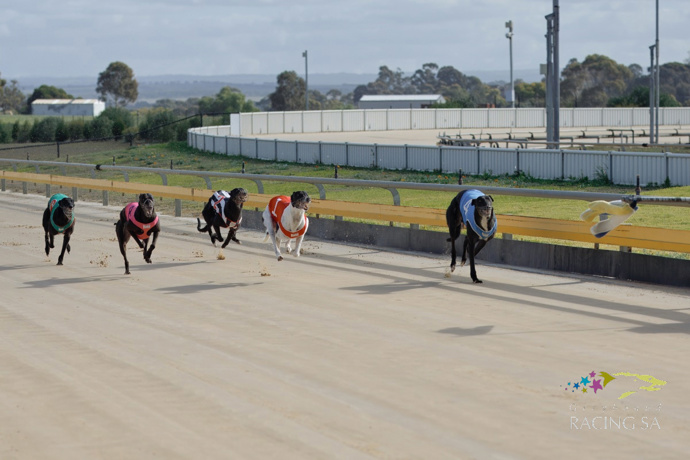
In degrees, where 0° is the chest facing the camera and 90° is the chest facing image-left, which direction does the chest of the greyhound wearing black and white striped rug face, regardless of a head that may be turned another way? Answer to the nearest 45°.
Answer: approximately 315°

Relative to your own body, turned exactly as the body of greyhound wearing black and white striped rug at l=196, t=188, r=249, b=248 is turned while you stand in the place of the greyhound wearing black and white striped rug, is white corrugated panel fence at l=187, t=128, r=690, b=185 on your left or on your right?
on your left
